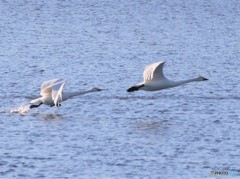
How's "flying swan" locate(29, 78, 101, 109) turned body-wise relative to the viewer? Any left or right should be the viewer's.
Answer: facing to the right of the viewer

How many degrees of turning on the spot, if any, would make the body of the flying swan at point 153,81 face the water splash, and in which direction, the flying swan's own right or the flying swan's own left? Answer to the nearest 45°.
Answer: approximately 180°

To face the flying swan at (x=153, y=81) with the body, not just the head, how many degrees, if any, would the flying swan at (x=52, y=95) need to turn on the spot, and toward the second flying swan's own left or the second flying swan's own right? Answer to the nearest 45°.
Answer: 0° — it already faces it

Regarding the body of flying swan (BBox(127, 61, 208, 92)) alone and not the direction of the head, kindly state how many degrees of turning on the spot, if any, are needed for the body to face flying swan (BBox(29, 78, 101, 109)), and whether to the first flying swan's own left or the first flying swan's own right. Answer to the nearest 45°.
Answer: approximately 180°

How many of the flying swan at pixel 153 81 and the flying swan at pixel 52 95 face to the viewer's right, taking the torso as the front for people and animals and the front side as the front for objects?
2

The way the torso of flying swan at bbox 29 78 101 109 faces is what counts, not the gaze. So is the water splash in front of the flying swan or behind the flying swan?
behind

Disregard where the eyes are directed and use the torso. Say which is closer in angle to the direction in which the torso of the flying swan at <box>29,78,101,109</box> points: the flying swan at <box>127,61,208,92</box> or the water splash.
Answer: the flying swan

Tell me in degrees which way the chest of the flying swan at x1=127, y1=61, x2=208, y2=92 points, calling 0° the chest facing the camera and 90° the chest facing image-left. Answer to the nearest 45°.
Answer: approximately 270°
